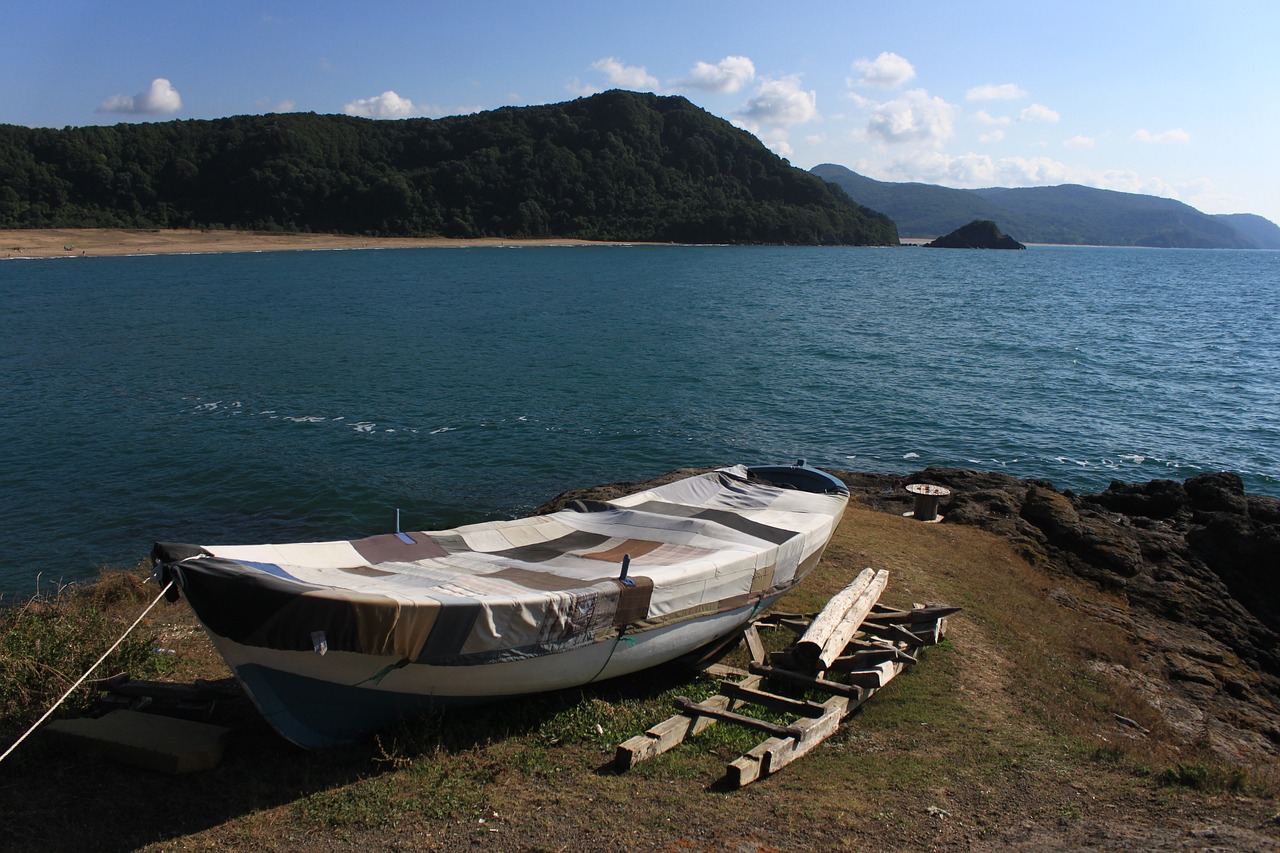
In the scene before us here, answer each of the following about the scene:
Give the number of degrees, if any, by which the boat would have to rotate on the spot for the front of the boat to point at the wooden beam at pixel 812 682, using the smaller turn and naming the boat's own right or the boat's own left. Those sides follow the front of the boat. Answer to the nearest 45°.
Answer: approximately 135° to the boat's own left

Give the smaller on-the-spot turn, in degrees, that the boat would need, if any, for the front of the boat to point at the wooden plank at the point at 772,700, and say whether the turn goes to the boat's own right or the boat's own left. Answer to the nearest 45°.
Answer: approximately 135° to the boat's own left

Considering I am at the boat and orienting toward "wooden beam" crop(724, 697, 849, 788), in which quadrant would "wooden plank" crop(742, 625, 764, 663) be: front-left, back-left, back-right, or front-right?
front-left

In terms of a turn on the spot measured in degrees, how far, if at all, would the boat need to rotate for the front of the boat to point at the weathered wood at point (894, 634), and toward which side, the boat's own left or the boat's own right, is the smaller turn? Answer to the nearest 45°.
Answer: approximately 135° to the boat's own left

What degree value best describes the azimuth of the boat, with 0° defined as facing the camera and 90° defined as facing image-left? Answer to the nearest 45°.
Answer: approximately 45°

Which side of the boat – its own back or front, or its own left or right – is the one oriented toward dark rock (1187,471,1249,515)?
back

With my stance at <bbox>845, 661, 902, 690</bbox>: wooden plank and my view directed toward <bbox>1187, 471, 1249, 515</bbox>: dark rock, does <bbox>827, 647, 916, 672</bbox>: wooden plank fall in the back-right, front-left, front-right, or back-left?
front-left
